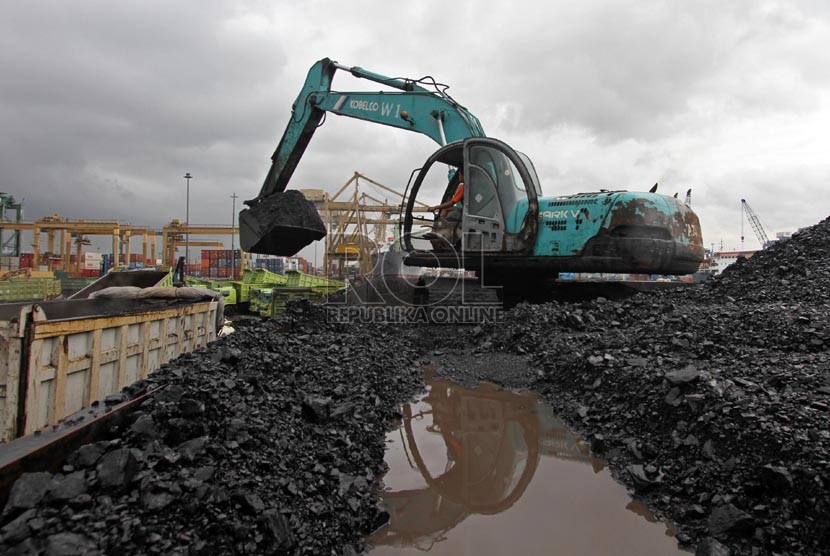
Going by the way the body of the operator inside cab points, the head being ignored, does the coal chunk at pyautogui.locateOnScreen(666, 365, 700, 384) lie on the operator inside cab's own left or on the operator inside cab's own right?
on the operator inside cab's own left

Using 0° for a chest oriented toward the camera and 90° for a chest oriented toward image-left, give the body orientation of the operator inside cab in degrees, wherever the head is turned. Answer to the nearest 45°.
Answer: approximately 90°

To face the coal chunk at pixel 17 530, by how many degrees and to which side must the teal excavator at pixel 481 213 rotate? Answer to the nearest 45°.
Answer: approximately 90° to its left

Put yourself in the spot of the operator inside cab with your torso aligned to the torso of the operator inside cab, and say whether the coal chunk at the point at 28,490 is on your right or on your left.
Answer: on your left

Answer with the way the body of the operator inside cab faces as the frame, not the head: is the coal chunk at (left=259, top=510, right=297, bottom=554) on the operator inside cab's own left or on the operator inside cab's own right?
on the operator inside cab's own left

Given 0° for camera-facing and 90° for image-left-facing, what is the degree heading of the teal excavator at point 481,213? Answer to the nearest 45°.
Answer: approximately 90°

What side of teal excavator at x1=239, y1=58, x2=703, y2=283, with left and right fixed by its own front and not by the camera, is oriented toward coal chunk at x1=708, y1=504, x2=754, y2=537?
left

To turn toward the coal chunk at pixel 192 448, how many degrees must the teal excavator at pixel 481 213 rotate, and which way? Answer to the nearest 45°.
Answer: approximately 90° to its left
